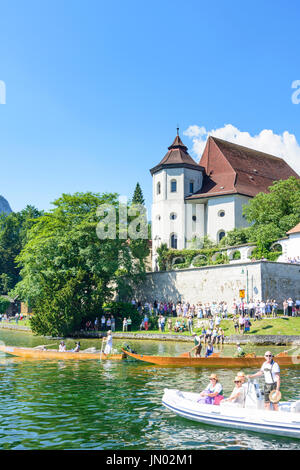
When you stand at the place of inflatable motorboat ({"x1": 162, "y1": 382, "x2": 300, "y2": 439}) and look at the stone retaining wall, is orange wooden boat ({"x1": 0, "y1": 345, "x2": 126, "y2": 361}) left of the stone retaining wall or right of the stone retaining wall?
left

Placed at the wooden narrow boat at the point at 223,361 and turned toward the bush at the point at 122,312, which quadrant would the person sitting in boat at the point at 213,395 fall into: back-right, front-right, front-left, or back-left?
back-left

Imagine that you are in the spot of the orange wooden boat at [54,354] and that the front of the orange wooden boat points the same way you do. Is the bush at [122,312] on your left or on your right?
on your right

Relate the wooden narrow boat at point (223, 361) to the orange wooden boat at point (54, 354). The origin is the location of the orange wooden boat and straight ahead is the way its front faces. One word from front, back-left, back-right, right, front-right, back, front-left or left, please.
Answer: back-left

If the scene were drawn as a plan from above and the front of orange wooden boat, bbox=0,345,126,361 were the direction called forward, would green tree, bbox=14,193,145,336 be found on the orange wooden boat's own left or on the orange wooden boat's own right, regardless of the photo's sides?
on the orange wooden boat's own right

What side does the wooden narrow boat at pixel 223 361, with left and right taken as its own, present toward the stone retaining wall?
right

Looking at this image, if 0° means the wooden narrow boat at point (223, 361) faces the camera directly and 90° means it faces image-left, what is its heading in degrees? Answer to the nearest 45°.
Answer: approximately 90°

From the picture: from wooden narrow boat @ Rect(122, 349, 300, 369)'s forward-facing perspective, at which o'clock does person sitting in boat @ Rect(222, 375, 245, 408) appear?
The person sitting in boat is roughly at 9 o'clock from the wooden narrow boat.

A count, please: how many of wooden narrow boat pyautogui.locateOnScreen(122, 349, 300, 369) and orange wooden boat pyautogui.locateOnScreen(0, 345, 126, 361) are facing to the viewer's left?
2

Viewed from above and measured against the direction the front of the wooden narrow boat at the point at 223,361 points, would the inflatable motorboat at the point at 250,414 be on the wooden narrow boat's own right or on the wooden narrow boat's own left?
on the wooden narrow boat's own left

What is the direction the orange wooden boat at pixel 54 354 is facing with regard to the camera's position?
facing to the left of the viewer

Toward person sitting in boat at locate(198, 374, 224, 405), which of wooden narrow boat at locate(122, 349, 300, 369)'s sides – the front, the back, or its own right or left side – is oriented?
left

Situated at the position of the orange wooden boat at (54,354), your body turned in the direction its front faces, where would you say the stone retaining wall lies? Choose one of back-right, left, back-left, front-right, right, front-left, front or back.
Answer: back-right
